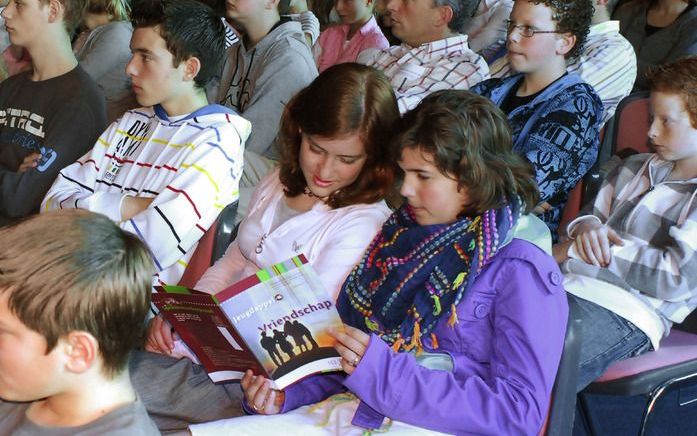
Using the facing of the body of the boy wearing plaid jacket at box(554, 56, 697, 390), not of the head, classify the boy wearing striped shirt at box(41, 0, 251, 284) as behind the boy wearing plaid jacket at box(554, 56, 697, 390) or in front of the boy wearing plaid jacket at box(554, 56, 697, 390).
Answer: in front

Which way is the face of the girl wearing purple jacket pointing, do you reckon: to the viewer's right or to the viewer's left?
to the viewer's left

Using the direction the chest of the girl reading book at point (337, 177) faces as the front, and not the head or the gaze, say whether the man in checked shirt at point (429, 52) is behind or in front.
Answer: behind

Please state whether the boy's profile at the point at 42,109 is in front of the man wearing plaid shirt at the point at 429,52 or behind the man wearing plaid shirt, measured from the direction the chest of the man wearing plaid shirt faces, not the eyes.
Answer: in front

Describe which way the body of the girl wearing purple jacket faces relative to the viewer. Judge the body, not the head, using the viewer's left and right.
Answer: facing the viewer and to the left of the viewer

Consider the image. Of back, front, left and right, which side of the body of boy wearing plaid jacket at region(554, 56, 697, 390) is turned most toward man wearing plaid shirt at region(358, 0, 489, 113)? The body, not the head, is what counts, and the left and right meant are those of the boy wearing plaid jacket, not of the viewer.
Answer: right

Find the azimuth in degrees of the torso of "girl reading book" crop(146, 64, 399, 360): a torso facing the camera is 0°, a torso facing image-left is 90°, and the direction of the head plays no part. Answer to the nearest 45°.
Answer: approximately 45°

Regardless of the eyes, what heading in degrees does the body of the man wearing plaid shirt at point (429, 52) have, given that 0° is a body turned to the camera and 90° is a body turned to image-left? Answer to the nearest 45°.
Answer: approximately 45°
